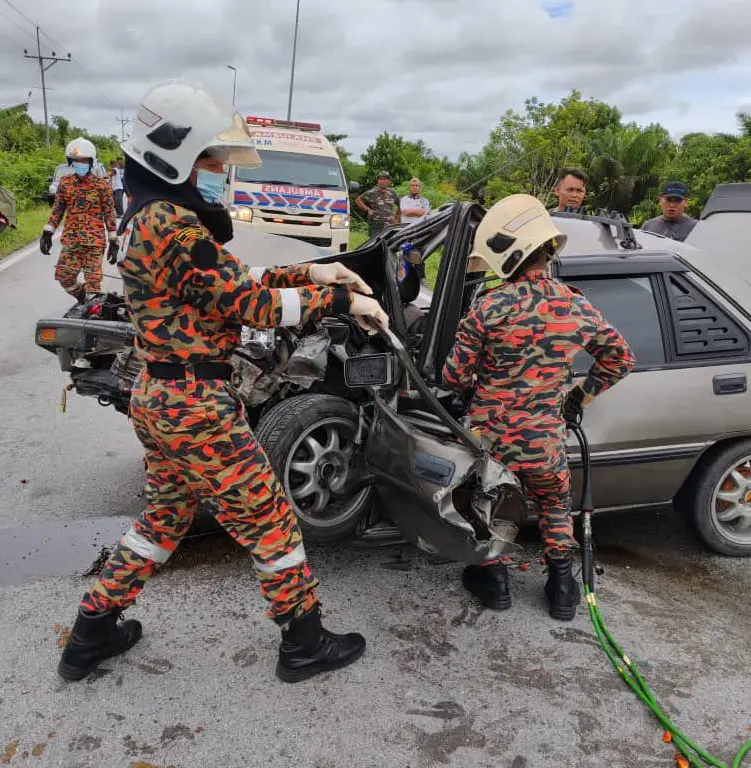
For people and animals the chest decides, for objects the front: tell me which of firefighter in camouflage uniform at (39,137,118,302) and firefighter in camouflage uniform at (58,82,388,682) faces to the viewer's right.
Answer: firefighter in camouflage uniform at (58,82,388,682)

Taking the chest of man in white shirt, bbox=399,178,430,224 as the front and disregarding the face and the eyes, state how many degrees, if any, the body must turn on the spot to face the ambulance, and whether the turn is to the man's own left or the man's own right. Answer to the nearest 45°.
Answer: approximately 90° to the man's own right

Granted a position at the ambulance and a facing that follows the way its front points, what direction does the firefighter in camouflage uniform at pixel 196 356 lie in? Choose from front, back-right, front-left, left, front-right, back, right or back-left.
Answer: front

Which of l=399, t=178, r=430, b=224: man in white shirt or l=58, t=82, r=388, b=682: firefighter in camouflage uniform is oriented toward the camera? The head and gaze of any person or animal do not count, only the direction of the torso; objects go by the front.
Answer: the man in white shirt

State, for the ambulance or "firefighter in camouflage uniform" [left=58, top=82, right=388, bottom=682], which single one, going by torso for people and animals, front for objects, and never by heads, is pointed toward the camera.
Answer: the ambulance

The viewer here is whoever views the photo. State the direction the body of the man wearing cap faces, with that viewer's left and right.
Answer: facing the viewer

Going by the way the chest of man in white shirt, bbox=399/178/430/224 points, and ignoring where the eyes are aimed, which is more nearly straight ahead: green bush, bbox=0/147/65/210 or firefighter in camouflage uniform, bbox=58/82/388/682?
the firefighter in camouflage uniform

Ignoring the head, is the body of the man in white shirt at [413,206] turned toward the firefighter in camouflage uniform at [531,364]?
yes

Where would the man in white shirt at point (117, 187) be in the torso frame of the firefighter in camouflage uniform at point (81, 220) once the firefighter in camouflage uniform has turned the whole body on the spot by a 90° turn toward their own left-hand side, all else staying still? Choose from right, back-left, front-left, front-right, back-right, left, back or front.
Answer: left

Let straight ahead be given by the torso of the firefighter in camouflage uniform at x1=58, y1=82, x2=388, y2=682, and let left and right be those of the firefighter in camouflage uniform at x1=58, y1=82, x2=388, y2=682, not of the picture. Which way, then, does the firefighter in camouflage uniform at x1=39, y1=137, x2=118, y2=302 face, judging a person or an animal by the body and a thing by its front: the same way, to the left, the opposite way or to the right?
to the right

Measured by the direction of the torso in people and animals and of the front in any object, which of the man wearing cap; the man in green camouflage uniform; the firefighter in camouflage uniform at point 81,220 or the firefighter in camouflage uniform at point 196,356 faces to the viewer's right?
the firefighter in camouflage uniform at point 196,356

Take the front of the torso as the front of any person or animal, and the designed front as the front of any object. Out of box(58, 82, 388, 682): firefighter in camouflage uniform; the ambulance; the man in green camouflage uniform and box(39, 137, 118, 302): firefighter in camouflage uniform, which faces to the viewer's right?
box(58, 82, 388, 682): firefighter in camouflage uniform

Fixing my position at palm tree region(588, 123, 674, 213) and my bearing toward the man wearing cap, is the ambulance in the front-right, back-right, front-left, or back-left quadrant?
front-right

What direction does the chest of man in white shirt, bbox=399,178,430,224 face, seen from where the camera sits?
toward the camera

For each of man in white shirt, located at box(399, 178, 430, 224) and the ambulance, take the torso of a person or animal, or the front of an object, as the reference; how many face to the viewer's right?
0

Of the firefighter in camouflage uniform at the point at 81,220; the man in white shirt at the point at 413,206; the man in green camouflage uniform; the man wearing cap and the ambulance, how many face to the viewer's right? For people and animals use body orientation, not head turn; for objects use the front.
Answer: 0

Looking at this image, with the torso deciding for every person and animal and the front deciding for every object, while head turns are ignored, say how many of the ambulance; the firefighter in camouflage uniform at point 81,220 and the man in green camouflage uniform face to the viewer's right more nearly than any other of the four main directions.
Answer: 0

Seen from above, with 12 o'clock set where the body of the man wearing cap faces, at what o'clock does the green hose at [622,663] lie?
The green hose is roughly at 12 o'clock from the man wearing cap.

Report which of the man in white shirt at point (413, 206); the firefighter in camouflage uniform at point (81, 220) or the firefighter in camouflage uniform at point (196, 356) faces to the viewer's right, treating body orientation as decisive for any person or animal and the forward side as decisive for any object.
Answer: the firefighter in camouflage uniform at point (196, 356)

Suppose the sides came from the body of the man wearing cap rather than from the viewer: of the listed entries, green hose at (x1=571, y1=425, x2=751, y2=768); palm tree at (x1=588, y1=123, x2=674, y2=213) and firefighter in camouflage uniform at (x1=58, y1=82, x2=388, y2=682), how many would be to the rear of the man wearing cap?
1

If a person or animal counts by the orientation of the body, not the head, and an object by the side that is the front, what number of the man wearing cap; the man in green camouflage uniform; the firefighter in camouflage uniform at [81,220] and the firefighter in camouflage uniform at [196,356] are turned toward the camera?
3
